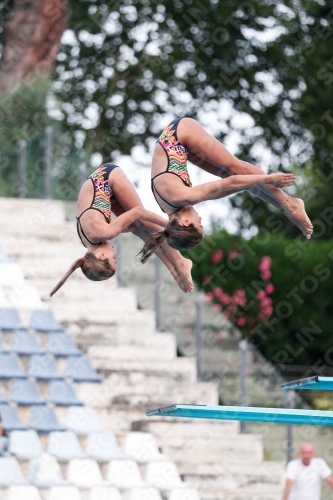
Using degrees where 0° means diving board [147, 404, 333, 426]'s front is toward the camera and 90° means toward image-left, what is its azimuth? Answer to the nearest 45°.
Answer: approximately 90°

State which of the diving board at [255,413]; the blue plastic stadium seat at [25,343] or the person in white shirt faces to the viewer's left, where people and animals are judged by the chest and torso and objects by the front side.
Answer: the diving board

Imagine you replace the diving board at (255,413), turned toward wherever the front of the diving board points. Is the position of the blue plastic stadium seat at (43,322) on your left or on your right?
on your right

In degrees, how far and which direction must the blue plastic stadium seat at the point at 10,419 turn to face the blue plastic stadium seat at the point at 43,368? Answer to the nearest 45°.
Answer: approximately 135° to its left
